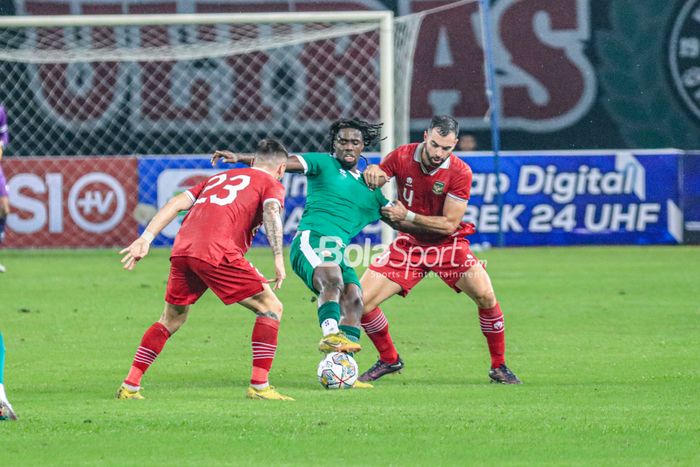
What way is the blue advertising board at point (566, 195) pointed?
toward the camera

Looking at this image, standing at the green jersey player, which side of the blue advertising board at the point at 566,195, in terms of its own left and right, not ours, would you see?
front

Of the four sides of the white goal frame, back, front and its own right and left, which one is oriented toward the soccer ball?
front

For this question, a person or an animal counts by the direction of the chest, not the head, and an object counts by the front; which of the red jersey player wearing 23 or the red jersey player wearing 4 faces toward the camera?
the red jersey player wearing 4

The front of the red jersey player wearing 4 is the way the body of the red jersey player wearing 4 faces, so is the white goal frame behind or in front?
behind

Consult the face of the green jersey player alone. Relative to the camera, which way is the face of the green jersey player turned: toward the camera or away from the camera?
toward the camera

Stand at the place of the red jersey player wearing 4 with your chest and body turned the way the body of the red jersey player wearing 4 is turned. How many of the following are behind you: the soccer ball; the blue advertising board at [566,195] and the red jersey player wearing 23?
1

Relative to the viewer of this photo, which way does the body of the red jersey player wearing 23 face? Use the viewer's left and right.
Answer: facing away from the viewer and to the right of the viewer

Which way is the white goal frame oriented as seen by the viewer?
toward the camera

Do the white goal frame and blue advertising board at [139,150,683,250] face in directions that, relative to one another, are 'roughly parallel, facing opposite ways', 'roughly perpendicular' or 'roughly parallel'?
roughly parallel

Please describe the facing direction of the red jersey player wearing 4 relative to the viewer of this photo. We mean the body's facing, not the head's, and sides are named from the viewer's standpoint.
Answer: facing the viewer

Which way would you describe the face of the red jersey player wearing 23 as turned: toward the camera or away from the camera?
away from the camera

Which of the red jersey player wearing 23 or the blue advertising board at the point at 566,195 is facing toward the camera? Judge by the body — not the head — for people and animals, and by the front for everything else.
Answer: the blue advertising board

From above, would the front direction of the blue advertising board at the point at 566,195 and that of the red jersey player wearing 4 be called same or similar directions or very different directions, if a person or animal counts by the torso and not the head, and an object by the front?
same or similar directions

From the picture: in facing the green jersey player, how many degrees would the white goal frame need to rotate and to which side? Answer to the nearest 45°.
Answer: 0° — it already faces them
